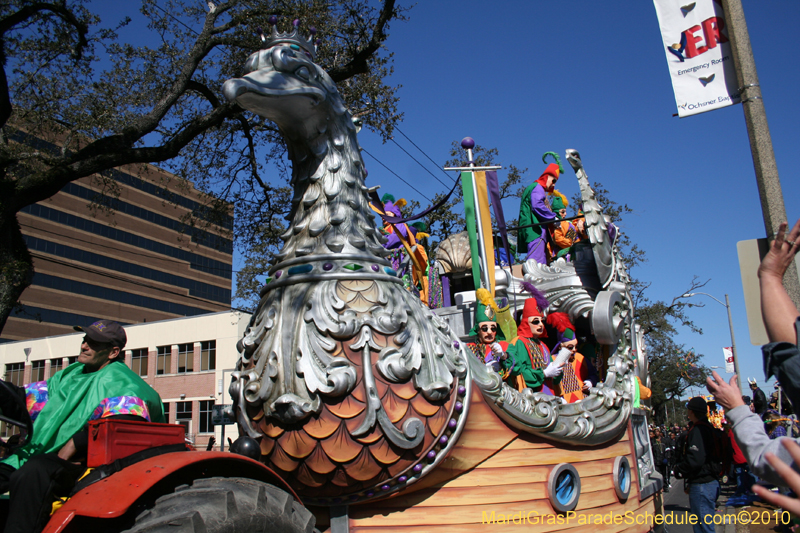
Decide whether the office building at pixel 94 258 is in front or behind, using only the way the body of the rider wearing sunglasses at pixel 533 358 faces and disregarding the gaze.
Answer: behind

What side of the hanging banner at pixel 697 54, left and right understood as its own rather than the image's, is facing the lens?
front

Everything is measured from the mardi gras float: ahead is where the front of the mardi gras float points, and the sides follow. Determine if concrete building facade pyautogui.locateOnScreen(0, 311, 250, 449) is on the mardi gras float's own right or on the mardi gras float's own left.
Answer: on the mardi gras float's own right

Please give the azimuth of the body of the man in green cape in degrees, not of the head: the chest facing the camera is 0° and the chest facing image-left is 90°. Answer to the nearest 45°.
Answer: approximately 45°

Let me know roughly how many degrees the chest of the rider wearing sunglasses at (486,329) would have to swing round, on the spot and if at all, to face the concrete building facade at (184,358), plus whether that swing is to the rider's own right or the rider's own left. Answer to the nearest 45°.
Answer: approximately 180°

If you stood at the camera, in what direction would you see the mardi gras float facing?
facing the viewer and to the left of the viewer

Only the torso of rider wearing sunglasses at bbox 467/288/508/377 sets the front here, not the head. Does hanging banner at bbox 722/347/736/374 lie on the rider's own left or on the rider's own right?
on the rider's own left

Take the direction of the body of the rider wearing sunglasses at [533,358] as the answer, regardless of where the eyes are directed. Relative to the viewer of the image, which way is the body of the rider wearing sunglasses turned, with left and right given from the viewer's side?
facing the viewer and to the right of the viewer

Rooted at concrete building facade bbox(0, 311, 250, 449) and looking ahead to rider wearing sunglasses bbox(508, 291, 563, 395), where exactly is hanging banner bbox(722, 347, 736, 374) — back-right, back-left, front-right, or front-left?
front-left

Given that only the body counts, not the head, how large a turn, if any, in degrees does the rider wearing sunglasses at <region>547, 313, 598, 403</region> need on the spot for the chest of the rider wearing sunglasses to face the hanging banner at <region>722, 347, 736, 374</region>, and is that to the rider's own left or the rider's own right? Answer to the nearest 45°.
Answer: approximately 135° to the rider's own left

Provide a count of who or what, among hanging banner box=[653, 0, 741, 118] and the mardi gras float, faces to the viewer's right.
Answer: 0

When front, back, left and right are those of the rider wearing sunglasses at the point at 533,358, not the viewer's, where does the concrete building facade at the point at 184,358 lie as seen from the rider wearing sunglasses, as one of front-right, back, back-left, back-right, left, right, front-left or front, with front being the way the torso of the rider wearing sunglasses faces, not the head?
back

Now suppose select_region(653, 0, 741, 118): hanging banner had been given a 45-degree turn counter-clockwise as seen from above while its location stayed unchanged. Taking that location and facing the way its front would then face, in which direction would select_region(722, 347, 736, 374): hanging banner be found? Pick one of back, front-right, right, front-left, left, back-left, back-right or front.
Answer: back-left

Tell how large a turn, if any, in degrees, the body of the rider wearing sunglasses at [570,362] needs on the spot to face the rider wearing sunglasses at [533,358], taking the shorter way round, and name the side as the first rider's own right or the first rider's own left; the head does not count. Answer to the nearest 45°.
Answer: approximately 90° to the first rider's own right
